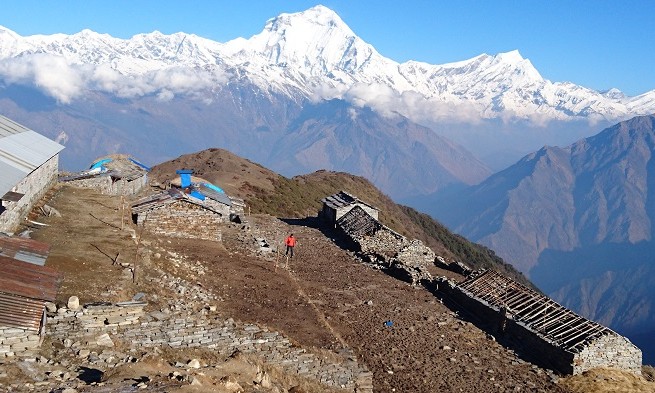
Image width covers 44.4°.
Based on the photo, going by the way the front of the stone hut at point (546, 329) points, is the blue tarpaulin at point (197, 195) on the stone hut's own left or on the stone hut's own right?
on the stone hut's own right

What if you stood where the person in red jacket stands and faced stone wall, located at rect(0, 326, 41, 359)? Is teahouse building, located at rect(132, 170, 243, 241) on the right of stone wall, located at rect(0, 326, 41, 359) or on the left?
right

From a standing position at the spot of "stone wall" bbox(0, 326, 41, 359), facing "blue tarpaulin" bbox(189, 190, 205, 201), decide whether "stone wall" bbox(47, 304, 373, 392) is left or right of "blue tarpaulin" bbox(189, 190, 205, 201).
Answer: right

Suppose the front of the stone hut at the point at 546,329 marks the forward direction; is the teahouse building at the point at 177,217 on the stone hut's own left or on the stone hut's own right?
on the stone hut's own right
